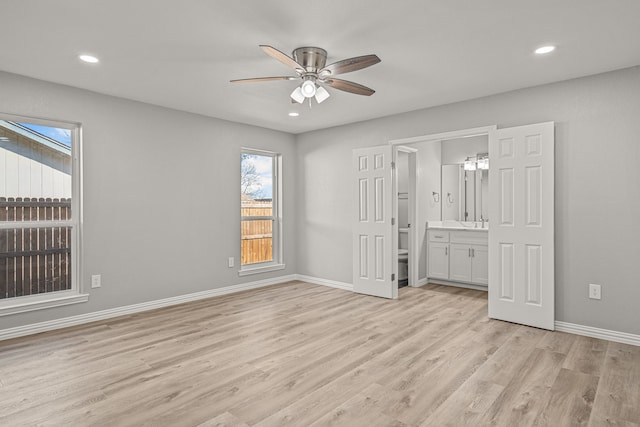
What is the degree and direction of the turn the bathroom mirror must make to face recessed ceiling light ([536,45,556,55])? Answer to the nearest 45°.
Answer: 0° — it already faces it

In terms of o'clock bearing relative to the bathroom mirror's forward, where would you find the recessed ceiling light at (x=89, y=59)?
The recessed ceiling light is roughly at 1 o'clock from the bathroom mirror.

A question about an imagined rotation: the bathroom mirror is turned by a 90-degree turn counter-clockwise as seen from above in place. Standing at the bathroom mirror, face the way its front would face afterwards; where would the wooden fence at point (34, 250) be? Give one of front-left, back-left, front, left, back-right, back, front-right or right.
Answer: back-right

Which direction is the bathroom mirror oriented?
toward the camera

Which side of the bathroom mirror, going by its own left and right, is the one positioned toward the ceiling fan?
front

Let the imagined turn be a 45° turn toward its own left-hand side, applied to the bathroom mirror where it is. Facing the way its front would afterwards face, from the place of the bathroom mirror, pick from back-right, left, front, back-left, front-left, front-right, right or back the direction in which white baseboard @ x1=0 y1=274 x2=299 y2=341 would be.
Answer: right

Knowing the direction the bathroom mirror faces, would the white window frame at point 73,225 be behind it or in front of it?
in front

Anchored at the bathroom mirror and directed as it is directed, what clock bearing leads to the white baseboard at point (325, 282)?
The white baseboard is roughly at 2 o'clock from the bathroom mirror.

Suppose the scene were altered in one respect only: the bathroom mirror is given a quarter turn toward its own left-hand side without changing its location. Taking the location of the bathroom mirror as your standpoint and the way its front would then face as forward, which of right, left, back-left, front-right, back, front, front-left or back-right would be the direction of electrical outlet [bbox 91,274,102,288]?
back-right
